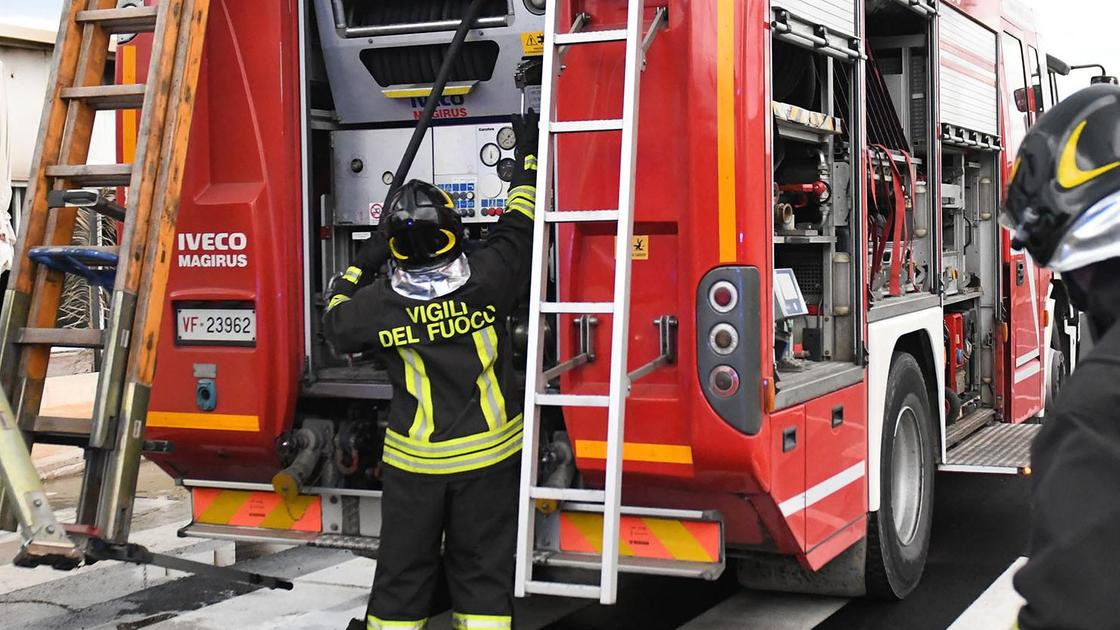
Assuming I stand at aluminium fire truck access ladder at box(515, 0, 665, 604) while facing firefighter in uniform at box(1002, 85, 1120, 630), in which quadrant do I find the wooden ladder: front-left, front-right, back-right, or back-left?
back-right

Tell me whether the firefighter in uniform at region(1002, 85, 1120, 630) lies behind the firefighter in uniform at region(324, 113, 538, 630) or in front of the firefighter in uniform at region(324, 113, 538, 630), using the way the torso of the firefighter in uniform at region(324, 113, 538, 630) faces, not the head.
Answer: behind

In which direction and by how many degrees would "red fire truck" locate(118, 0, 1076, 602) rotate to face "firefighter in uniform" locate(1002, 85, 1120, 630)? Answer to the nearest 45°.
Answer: approximately 135° to its right

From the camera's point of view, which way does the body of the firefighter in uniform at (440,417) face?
away from the camera

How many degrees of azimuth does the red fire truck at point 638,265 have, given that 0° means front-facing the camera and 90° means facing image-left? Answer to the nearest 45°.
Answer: approximately 225°

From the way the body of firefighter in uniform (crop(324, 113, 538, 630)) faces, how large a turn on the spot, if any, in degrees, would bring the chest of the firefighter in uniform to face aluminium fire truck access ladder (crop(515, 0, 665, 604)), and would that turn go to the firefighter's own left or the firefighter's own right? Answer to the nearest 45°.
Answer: approximately 135° to the firefighter's own right

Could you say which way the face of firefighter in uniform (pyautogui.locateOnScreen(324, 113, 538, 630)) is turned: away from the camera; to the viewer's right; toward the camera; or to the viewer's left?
away from the camera

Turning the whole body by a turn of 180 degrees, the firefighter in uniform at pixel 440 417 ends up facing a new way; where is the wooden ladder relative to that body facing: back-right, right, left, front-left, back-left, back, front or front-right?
right
